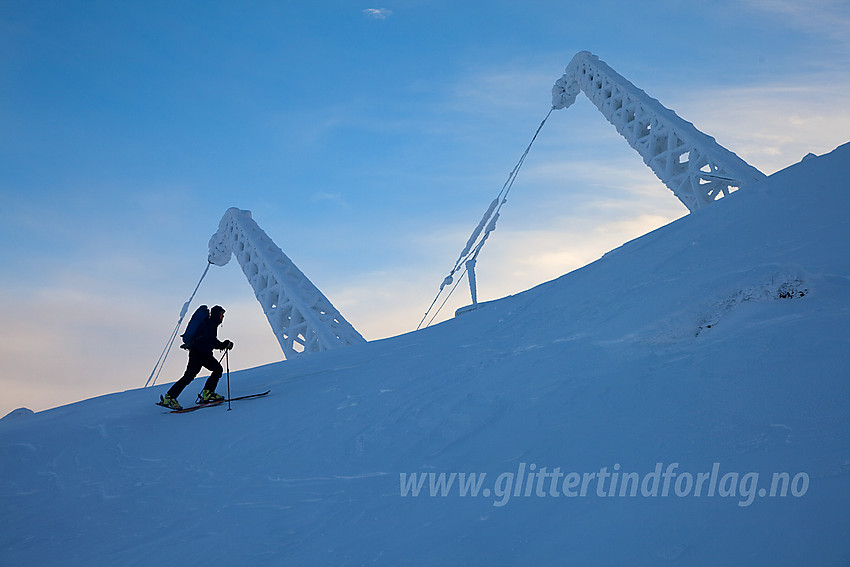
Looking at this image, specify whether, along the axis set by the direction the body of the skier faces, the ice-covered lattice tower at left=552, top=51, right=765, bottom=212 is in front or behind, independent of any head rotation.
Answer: in front

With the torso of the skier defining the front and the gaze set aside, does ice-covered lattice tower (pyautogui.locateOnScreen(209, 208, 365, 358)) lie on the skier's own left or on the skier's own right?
on the skier's own left

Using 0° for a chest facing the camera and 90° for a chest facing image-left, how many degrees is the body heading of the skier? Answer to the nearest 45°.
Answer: approximately 270°
